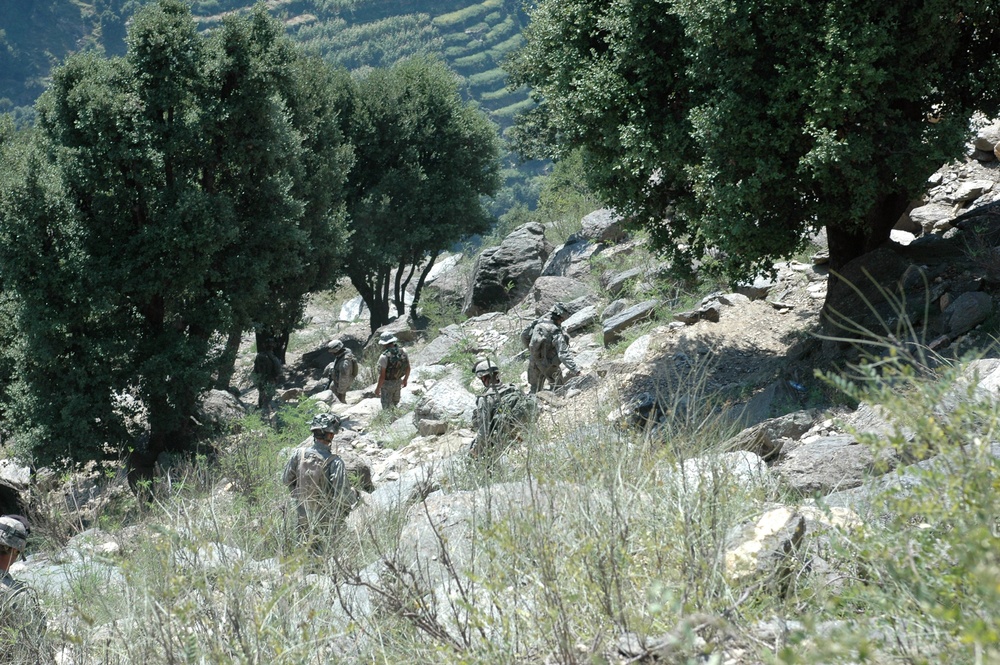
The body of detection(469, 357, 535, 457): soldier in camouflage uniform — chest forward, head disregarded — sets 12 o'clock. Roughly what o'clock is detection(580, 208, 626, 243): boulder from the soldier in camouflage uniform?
The boulder is roughly at 2 o'clock from the soldier in camouflage uniform.

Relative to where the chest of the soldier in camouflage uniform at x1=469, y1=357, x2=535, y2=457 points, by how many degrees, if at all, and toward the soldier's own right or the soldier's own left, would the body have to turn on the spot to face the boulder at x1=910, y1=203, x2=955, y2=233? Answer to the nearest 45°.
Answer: approximately 90° to the soldier's own right

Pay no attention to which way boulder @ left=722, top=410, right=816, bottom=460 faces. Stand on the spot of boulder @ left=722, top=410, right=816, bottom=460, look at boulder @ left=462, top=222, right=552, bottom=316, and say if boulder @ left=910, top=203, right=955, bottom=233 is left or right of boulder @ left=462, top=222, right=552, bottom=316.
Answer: right

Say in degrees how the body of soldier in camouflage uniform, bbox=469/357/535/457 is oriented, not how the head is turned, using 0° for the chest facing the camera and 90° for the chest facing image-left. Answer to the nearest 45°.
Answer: approximately 135°

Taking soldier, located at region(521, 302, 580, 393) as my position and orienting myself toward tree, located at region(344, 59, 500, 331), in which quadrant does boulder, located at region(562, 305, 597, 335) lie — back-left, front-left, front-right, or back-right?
front-right

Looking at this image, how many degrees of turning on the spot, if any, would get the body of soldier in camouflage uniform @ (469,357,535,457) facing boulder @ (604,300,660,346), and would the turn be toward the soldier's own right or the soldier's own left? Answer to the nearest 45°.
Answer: approximately 45° to the soldier's own right

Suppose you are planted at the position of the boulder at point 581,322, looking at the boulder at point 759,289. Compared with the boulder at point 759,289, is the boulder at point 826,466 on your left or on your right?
right

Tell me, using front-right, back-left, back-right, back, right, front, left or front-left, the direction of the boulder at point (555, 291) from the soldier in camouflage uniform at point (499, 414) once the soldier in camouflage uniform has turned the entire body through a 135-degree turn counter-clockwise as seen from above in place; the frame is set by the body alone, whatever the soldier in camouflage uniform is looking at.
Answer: back

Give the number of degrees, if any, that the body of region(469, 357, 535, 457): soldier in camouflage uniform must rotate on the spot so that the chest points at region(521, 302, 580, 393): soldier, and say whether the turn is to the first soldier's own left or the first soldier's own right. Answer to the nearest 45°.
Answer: approximately 45° to the first soldier's own right

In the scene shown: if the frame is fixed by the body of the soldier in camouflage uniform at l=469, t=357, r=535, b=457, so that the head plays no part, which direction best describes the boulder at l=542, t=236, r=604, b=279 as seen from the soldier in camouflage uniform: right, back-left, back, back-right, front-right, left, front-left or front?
front-right
